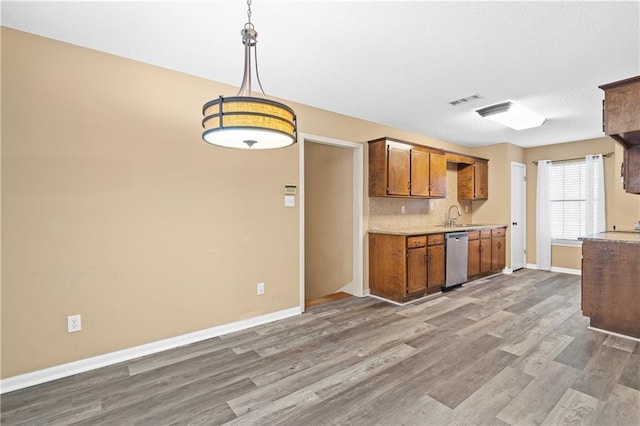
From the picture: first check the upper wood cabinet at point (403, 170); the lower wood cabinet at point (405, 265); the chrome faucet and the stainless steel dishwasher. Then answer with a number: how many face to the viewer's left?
0

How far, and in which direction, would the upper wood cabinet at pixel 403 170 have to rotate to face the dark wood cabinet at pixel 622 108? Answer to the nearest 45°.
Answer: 0° — it already faces it

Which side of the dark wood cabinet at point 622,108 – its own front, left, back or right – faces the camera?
left

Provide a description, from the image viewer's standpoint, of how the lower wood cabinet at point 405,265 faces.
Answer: facing the viewer and to the right of the viewer

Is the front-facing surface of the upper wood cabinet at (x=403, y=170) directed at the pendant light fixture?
no

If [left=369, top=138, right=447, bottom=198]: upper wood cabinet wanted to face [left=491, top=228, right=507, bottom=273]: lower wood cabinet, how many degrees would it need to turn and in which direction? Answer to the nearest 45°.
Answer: approximately 90° to its left

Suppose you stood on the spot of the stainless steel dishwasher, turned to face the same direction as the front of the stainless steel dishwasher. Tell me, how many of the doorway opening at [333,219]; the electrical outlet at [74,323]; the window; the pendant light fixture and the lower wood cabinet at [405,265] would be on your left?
1

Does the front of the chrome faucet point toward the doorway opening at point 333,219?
no

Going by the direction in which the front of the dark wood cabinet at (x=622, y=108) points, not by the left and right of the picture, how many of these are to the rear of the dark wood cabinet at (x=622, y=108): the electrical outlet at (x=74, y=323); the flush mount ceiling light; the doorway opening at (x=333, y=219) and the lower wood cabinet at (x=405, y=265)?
0

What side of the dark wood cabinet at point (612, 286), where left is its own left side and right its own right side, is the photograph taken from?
left

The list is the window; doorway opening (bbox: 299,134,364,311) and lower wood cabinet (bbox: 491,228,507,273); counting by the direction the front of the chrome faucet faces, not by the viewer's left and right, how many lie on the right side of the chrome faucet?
1

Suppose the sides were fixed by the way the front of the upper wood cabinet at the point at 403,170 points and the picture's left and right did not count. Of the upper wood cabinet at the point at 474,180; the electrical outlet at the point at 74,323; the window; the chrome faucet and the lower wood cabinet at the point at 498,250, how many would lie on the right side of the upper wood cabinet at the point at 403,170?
1

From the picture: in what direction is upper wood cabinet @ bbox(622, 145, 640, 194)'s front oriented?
to the viewer's left

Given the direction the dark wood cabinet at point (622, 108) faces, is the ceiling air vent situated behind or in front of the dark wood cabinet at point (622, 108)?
in front

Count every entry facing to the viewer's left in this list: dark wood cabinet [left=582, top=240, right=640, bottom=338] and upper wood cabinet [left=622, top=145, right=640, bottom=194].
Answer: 2
